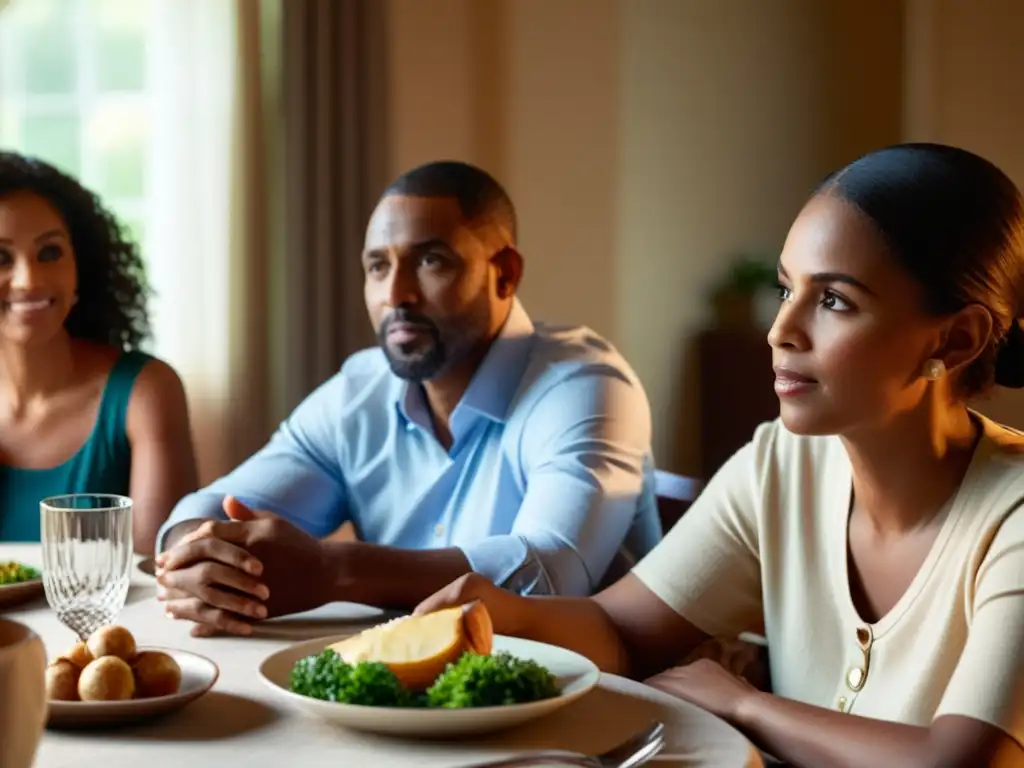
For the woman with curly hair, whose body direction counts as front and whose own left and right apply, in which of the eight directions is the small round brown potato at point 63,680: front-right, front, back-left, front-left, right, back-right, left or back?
front

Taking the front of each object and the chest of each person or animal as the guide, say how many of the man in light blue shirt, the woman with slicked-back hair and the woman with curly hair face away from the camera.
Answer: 0

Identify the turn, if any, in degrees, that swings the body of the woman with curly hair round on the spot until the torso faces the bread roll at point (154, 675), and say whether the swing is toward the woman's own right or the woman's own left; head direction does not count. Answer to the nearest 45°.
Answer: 0° — they already face it

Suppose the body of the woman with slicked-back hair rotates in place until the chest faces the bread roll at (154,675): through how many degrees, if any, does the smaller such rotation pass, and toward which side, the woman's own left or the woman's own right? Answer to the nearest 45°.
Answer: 0° — they already face it

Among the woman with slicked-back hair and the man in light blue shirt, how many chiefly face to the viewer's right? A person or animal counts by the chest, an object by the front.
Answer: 0

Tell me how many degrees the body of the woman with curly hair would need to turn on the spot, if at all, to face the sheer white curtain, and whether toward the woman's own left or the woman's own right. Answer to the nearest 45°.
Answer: approximately 180°

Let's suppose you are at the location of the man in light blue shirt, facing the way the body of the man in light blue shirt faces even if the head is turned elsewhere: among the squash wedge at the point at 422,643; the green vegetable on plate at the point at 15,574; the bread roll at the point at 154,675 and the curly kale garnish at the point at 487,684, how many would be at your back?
0

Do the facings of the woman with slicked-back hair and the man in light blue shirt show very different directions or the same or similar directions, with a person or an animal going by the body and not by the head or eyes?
same or similar directions

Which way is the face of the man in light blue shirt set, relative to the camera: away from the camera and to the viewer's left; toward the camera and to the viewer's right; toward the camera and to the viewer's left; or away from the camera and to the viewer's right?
toward the camera and to the viewer's left

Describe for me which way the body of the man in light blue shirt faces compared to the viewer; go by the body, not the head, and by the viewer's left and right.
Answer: facing the viewer and to the left of the viewer

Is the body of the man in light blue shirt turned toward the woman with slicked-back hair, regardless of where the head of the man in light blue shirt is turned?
no

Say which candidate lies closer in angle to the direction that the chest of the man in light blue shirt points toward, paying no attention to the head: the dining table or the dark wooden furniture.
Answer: the dining table

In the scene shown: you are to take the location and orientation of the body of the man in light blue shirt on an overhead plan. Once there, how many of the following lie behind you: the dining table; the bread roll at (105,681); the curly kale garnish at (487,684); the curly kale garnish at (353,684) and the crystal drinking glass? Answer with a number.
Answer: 0

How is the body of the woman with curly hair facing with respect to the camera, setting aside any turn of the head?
toward the camera
